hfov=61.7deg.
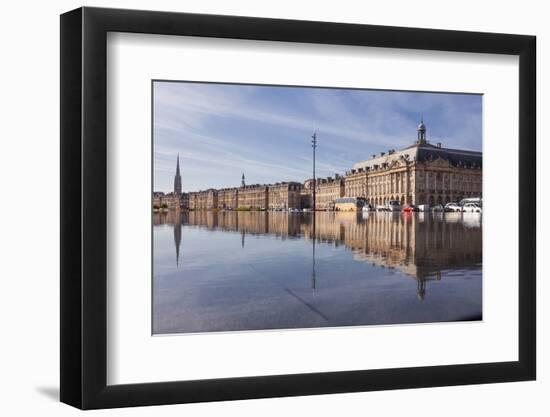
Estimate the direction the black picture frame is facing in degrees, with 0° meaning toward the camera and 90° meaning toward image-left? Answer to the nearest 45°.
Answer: approximately 315°
